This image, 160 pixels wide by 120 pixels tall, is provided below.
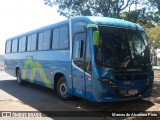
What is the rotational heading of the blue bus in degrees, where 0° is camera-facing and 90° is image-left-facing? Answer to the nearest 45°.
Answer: approximately 315°

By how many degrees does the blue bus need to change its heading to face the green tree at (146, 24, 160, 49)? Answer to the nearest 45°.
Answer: approximately 90° to its left
